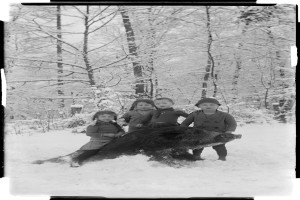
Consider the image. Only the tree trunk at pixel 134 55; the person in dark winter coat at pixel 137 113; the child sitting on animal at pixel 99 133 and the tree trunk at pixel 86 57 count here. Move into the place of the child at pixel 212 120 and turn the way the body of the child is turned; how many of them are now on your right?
4

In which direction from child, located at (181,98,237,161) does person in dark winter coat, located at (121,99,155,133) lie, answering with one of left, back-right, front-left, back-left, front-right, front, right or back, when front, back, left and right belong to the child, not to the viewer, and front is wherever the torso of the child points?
right

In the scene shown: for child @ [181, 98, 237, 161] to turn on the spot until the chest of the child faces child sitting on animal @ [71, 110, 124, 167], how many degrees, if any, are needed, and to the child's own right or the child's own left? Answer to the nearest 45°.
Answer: approximately 90° to the child's own right

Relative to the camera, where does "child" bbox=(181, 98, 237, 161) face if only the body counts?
toward the camera

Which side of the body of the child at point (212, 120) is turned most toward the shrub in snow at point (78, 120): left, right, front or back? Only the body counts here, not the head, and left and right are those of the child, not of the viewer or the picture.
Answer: right

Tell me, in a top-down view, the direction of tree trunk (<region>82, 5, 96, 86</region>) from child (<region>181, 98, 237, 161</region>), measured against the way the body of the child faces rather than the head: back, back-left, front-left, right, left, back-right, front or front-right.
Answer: right
